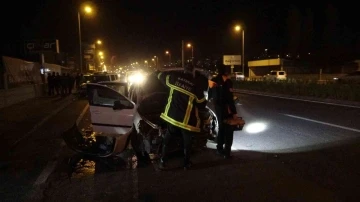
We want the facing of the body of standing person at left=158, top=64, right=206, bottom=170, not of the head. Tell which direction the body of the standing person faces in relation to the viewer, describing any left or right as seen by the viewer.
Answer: facing away from the viewer

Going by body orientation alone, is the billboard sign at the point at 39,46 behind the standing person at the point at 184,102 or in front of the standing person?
in front

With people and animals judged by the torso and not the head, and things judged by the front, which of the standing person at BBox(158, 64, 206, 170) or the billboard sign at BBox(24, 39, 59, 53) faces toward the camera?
the billboard sign

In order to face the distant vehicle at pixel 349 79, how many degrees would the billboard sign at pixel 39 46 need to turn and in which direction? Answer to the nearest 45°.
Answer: approximately 45° to its left

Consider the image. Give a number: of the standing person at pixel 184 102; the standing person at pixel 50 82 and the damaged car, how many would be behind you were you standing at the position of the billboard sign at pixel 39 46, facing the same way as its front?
0

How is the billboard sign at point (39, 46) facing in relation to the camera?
toward the camera

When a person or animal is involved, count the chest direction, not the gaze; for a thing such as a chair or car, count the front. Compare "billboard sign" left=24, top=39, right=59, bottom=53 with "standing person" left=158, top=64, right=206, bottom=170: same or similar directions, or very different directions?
very different directions

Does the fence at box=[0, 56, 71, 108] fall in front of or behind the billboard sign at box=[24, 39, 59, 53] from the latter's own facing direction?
in front

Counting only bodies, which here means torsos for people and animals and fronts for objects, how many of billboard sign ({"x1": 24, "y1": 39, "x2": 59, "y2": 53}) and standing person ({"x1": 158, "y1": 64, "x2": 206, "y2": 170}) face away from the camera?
1

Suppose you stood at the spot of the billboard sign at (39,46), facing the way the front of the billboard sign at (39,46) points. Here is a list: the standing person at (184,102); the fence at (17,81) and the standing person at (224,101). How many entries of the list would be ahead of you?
3

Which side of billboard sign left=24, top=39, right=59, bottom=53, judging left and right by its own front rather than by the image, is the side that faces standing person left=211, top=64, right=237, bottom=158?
front

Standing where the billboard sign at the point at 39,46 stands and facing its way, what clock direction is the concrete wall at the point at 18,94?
The concrete wall is roughly at 12 o'clock from the billboard sign.

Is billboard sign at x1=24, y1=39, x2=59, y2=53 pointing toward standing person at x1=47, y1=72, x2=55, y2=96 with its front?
yes
